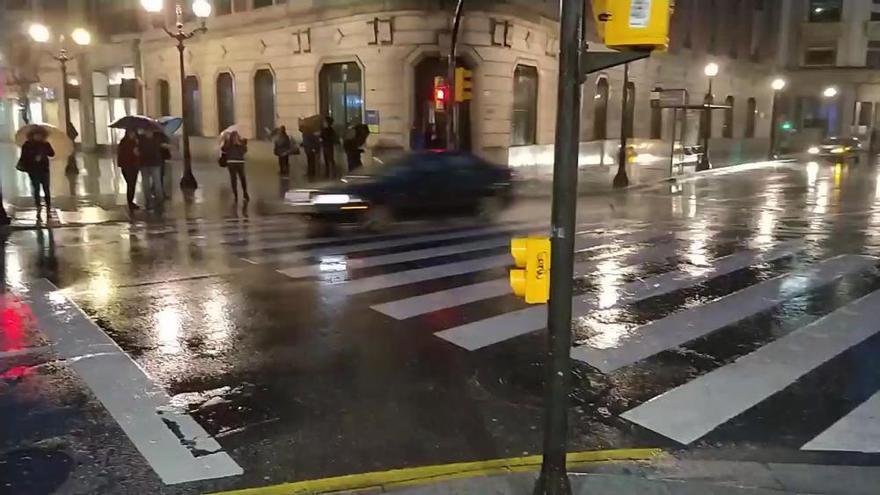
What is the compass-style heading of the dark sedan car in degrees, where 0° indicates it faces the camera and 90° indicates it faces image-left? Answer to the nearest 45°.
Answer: approximately 45°

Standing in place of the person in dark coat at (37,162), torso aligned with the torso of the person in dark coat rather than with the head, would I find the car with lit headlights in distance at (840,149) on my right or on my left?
on my left

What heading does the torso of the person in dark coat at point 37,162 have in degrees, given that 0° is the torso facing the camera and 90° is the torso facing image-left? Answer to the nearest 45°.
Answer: approximately 0°

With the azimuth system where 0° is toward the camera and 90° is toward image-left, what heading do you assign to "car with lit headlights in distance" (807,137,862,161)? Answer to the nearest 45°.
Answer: approximately 45°

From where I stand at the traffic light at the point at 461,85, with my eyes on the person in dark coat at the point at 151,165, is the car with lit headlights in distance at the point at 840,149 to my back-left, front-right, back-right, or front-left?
back-right

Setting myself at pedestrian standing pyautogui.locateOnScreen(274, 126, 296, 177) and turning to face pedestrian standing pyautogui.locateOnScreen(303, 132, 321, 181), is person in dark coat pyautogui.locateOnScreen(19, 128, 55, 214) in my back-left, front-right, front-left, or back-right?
back-right
